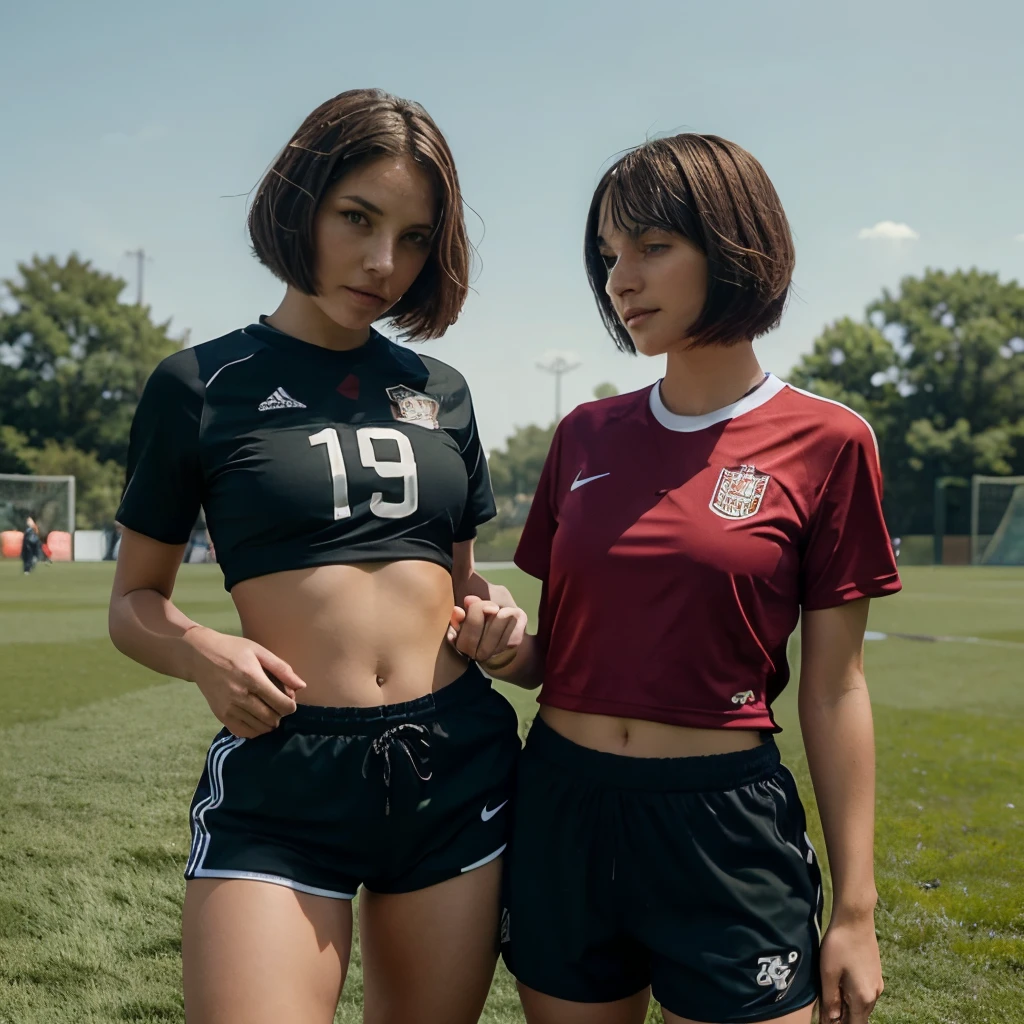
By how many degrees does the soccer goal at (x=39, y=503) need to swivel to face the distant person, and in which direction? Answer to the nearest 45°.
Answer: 0° — it already faces them

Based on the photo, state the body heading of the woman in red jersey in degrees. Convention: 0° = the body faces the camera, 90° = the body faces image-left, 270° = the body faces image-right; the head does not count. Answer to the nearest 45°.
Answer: approximately 45°

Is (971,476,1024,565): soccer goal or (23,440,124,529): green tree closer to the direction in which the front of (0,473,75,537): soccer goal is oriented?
the soccer goal

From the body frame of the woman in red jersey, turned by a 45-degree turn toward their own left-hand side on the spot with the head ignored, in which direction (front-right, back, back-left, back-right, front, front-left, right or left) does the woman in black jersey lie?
right

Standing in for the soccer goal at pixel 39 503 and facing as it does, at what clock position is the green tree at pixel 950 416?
The green tree is roughly at 9 o'clock from the soccer goal.

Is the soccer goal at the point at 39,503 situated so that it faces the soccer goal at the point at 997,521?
no

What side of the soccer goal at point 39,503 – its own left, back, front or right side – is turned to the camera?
front

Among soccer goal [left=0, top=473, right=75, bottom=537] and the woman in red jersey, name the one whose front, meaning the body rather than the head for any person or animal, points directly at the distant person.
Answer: the soccer goal

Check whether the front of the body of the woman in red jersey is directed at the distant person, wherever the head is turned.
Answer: no

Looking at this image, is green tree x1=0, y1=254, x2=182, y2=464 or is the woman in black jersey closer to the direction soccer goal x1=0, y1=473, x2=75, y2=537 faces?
the woman in black jersey

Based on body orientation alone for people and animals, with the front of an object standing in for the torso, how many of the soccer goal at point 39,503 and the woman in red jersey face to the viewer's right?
0

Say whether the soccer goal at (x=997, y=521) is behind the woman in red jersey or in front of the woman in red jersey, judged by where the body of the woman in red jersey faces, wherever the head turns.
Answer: behind

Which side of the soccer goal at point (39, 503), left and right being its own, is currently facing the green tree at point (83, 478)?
back

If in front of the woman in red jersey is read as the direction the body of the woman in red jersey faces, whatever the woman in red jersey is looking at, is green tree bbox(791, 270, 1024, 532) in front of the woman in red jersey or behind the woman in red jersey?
behind

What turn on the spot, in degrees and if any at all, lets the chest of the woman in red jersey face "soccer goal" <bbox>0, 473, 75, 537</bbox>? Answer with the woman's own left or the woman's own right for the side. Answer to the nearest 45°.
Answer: approximately 90° to the woman's own right

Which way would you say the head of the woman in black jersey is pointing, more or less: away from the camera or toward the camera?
toward the camera

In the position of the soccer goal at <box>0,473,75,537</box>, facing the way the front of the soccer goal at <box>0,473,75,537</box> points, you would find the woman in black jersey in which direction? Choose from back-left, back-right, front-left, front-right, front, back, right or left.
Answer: front
